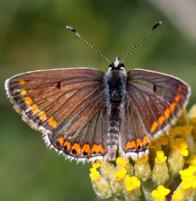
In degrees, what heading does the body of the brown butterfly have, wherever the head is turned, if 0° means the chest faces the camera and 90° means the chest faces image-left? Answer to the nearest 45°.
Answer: approximately 180°
